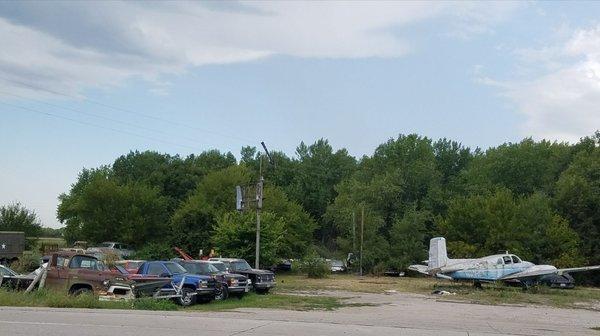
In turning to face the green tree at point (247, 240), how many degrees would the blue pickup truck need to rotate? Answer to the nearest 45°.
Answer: approximately 135° to its left

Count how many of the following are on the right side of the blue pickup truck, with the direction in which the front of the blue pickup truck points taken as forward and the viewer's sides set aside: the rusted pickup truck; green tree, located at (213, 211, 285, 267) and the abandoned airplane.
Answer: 1

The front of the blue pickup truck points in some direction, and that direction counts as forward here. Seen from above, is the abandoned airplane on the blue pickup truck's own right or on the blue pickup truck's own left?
on the blue pickup truck's own left

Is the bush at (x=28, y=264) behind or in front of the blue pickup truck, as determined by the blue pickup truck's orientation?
behind

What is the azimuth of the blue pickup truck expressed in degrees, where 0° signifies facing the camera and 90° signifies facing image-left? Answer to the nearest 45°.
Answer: approximately 315°

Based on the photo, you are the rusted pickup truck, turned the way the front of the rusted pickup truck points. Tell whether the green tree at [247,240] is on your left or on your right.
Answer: on your left
